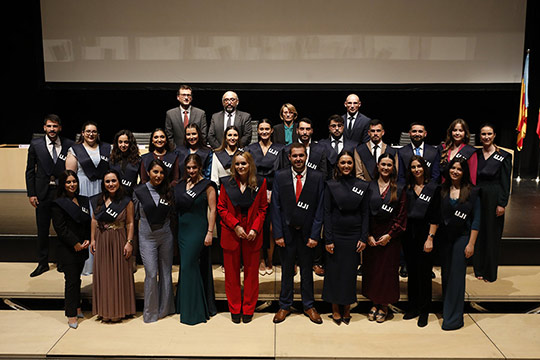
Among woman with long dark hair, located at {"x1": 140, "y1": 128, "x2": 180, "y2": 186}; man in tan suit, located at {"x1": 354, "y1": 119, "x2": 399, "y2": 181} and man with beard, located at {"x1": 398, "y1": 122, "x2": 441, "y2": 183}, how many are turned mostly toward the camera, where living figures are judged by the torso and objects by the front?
3

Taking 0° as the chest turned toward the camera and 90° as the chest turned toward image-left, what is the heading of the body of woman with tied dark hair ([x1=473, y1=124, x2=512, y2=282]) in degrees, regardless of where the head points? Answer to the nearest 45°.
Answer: approximately 45°

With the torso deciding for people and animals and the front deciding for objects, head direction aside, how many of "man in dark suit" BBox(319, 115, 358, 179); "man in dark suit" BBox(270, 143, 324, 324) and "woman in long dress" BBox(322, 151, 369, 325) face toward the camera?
3

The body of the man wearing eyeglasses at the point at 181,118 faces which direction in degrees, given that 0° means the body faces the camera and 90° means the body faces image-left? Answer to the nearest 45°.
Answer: approximately 0°

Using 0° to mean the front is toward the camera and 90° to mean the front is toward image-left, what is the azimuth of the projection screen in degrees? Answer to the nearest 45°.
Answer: approximately 0°

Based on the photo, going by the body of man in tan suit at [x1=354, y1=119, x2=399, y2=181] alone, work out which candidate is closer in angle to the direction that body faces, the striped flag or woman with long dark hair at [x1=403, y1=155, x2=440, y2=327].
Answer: the woman with long dark hair

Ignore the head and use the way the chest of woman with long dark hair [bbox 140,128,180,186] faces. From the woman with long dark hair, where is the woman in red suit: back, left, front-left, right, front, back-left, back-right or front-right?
front-left
